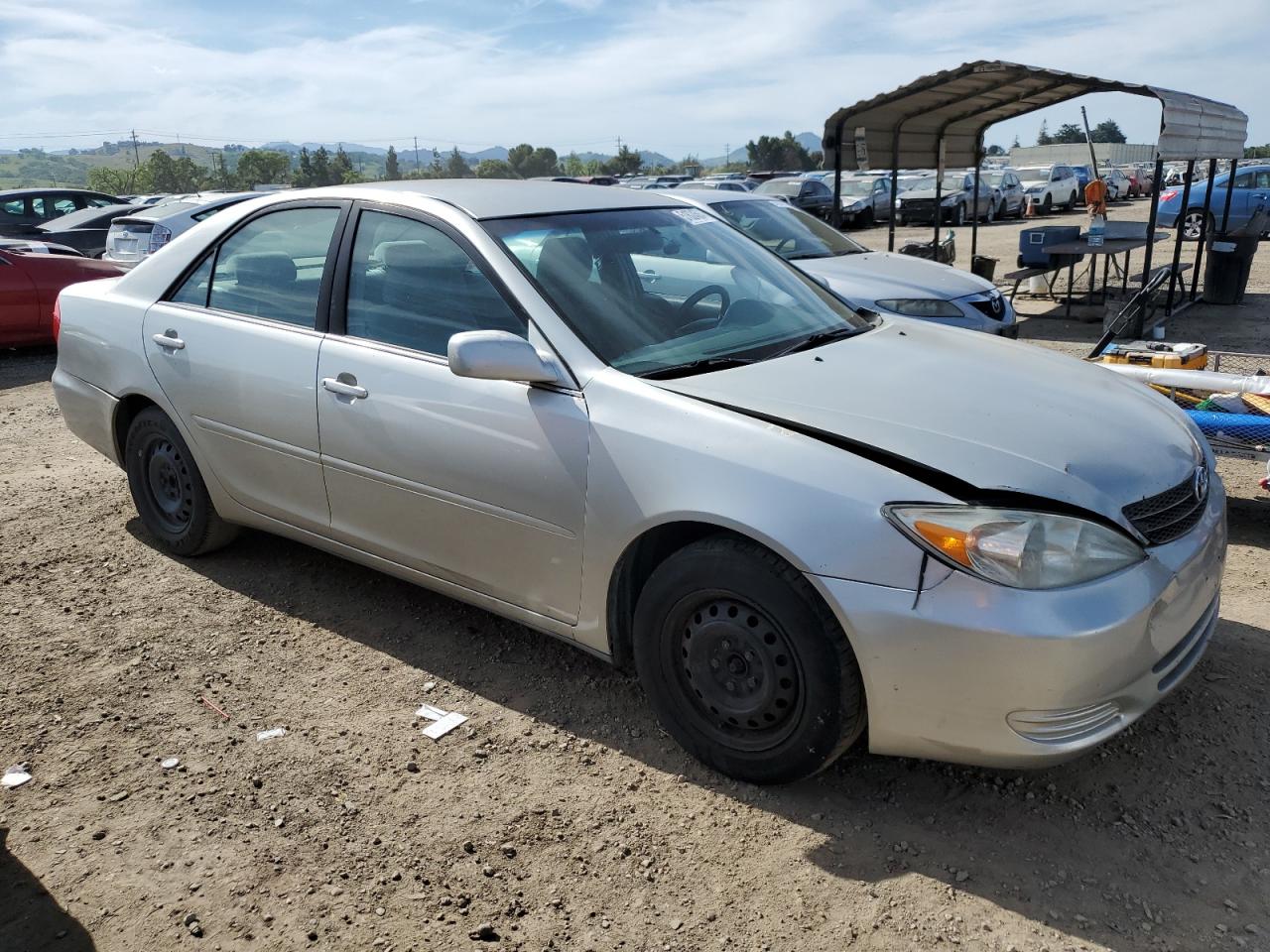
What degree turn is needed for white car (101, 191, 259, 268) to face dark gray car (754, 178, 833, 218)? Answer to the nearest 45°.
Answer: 0° — it already faces it

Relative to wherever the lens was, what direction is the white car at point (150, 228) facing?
facing away from the viewer and to the right of the viewer

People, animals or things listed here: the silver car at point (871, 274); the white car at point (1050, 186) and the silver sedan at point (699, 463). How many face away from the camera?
0

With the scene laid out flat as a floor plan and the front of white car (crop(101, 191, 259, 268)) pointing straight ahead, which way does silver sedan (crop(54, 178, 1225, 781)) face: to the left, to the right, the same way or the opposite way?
to the right

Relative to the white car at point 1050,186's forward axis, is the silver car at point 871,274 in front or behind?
in front

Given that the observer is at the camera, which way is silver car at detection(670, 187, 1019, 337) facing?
facing the viewer and to the right of the viewer

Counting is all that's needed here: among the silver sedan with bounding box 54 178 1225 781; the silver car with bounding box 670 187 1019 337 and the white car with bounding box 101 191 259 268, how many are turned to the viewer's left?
0

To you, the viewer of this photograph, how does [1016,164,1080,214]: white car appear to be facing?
facing the viewer and to the left of the viewer

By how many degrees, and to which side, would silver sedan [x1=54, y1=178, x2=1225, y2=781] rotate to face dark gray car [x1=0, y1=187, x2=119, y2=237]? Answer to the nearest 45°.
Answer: approximately 180°

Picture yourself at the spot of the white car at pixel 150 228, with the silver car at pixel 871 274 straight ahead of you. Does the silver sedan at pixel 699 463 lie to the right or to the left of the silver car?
right

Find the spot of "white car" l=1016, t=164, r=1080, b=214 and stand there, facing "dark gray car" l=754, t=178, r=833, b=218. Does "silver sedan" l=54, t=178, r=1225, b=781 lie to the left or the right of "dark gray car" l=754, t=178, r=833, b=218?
left

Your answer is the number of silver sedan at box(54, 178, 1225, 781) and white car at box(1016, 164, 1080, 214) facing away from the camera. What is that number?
0

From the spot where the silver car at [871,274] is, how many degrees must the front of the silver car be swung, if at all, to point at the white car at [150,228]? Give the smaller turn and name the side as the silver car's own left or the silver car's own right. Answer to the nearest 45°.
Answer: approximately 135° to the silver car's own right
